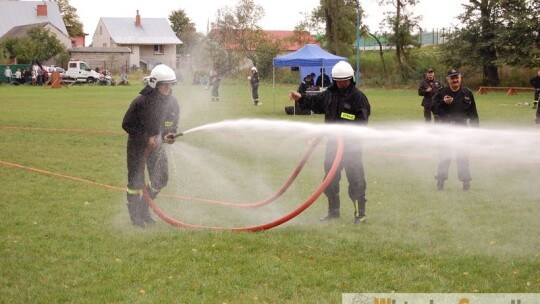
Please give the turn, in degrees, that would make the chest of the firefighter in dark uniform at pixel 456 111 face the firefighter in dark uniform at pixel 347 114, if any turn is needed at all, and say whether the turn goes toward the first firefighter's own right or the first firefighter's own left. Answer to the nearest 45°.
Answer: approximately 45° to the first firefighter's own right

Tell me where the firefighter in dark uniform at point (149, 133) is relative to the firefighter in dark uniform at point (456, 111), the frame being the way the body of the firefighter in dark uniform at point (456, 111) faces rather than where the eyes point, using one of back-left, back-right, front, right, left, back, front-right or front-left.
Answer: front-right

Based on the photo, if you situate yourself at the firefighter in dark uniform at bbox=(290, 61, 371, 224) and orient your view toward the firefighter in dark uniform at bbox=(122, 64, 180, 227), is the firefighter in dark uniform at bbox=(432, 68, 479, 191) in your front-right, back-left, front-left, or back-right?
back-right

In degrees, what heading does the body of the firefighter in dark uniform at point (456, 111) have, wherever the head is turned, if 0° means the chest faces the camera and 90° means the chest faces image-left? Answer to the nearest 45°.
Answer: approximately 0°
